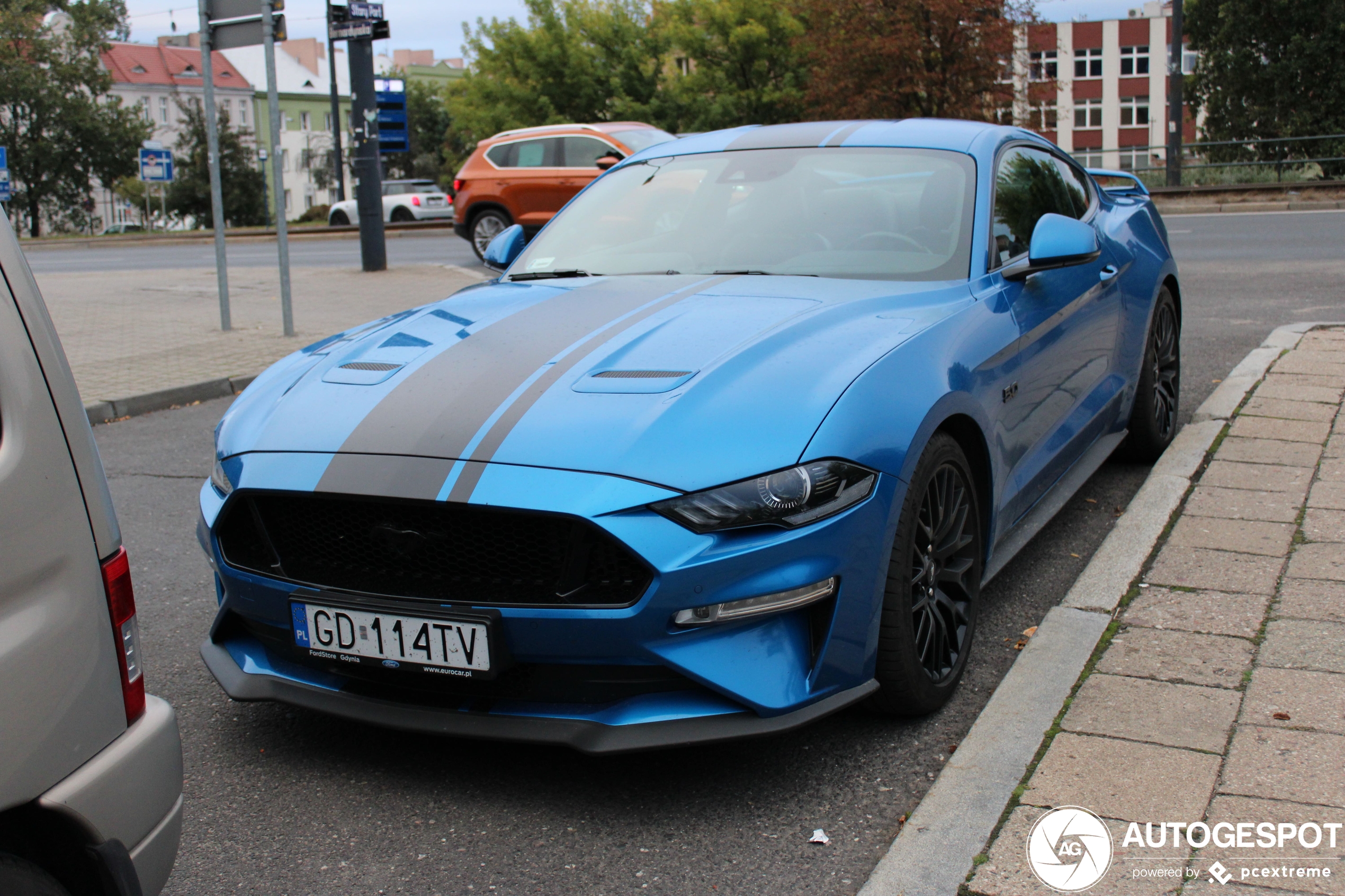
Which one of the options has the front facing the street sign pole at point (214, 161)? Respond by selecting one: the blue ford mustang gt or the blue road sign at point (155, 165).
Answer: the blue road sign

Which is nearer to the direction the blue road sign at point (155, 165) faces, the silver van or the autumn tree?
the silver van

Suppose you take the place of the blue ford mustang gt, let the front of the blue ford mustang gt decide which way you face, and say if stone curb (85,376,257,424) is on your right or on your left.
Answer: on your right

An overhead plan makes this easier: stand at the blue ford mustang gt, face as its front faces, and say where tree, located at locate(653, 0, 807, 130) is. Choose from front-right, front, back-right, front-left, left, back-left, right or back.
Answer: back-right

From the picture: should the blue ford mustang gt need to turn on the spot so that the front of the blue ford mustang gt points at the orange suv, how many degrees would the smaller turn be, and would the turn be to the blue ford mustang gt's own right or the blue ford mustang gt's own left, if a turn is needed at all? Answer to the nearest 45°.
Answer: approximately 135° to the blue ford mustang gt's own right

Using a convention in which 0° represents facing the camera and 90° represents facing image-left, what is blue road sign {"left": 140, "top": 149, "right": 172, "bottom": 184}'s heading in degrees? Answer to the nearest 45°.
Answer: approximately 0°

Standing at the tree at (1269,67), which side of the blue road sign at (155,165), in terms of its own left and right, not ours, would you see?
left

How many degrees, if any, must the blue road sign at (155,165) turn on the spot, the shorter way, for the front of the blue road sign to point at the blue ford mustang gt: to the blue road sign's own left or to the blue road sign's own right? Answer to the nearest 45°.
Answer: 0° — it already faces it

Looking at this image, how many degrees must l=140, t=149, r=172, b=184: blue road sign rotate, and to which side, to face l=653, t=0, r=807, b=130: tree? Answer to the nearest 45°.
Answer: approximately 135° to its left

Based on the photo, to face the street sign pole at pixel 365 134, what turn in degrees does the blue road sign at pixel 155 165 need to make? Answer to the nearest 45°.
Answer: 0° — it already faces it

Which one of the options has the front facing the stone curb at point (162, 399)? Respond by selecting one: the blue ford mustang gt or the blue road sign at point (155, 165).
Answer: the blue road sign

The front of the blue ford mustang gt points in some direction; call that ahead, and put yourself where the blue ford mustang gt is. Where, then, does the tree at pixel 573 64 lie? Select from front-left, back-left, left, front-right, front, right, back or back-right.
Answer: back-right

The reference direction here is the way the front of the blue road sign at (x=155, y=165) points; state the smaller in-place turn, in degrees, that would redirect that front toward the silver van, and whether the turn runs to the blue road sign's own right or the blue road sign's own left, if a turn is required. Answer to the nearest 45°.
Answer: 0° — it already faces it
